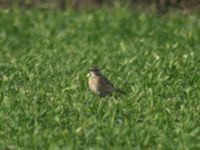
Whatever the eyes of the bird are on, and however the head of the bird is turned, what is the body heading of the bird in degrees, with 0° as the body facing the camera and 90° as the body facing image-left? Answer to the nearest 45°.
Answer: approximately 45°
